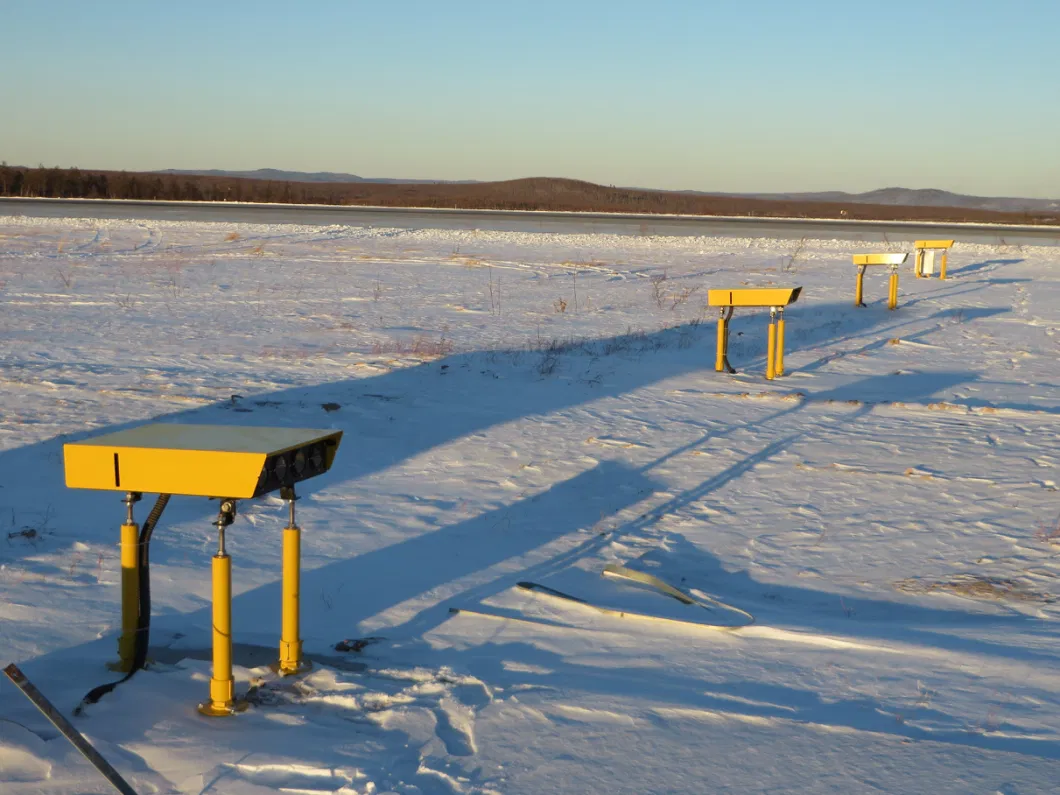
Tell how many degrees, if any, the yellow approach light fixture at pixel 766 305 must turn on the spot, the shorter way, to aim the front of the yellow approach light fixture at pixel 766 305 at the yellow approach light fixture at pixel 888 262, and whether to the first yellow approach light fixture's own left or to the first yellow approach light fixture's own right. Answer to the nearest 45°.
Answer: approximately 90° to the first yellow approach light fixture's own left

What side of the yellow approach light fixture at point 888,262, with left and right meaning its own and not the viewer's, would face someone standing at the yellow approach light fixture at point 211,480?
right

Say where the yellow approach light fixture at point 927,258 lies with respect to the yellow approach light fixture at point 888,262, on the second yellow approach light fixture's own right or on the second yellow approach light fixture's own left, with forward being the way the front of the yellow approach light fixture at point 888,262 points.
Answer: on the second yellow approach light fixture's own left

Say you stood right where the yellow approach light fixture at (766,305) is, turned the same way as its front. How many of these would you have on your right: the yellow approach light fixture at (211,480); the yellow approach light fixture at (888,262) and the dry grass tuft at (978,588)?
2

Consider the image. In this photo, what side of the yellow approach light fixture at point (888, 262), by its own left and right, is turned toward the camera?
right

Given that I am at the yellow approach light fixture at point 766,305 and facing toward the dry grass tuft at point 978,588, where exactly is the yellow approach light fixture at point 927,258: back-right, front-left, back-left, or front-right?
back-left

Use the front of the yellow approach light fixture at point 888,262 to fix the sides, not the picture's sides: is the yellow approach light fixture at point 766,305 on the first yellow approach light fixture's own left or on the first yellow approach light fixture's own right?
on the first yellow approach light fixture's own right

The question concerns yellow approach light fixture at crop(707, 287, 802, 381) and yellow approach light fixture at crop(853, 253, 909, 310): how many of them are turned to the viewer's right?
2

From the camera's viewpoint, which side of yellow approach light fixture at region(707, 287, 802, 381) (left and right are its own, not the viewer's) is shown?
right

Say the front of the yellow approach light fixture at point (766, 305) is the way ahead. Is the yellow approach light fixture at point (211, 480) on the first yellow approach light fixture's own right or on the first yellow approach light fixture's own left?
on the first yellow approach light fixture's own right

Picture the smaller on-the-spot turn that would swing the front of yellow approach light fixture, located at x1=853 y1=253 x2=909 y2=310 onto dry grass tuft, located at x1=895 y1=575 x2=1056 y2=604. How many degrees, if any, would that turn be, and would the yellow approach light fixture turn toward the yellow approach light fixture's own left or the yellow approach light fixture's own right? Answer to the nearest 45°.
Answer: approximately 90° to the yellow approach light fixture's own right

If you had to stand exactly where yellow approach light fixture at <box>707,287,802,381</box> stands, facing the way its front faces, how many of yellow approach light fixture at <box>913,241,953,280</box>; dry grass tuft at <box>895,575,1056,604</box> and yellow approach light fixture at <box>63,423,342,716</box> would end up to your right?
2
